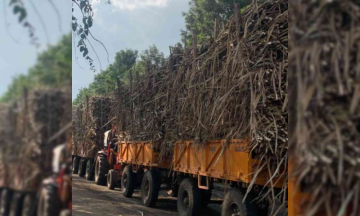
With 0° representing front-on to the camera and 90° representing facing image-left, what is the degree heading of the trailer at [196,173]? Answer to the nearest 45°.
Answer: approximately 135°

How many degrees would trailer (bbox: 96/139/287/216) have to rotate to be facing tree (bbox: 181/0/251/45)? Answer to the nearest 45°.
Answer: approximately 45° to its right
